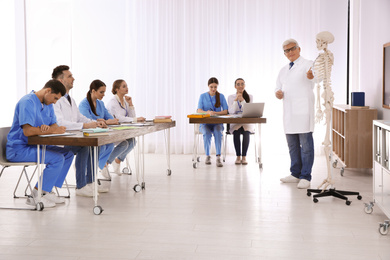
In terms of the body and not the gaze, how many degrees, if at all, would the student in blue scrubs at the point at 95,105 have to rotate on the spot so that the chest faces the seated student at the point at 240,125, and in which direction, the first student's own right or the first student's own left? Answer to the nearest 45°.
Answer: approximately 90° to the first student's own left

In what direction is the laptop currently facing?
away from the camera

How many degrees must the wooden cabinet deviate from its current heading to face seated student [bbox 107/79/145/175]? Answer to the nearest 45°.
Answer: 0° — it already faces them

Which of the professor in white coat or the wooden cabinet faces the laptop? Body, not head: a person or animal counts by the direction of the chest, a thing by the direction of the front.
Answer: the wooden cabinet

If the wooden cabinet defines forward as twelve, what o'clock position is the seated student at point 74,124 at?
The seated student is roughly at 11 o'clock from the wooden cabinet.
